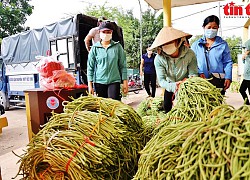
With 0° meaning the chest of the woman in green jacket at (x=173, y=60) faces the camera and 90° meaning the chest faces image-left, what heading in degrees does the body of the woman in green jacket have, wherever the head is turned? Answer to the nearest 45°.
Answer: approximately 0°

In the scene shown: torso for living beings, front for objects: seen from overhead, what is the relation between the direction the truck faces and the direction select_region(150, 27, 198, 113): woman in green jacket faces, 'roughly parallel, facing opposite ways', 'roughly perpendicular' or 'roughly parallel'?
roughly perpendicular

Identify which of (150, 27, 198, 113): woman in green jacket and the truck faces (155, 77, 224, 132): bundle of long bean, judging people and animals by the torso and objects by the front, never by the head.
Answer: the woman in green jacket

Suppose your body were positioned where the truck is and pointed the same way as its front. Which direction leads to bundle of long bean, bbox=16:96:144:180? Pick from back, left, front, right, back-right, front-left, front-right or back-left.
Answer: back-left

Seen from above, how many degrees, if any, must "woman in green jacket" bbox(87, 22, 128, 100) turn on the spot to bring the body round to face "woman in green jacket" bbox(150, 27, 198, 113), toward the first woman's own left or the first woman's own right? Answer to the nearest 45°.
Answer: approximately 45° to the first woman's own left

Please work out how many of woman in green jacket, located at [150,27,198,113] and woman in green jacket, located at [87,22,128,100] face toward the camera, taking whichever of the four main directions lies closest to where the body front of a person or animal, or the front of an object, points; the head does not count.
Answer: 2

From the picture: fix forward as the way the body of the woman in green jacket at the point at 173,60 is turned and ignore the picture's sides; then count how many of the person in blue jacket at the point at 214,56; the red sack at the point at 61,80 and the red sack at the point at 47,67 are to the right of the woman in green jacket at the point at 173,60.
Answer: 2

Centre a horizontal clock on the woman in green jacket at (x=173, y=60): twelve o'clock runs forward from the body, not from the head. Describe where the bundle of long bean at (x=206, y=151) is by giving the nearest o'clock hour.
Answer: The bundle of long bean is roughly at 12 o'clock from the woman in green jacket.

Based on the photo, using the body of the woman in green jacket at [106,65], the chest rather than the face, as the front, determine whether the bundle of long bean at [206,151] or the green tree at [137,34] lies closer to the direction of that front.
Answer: the bundle of long bean

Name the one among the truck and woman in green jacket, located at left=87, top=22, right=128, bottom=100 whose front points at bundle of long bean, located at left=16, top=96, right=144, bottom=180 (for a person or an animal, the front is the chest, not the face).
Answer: the woman in green jacket

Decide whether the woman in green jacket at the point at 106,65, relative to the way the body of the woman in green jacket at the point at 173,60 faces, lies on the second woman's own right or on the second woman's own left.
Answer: on the second woman's own right
